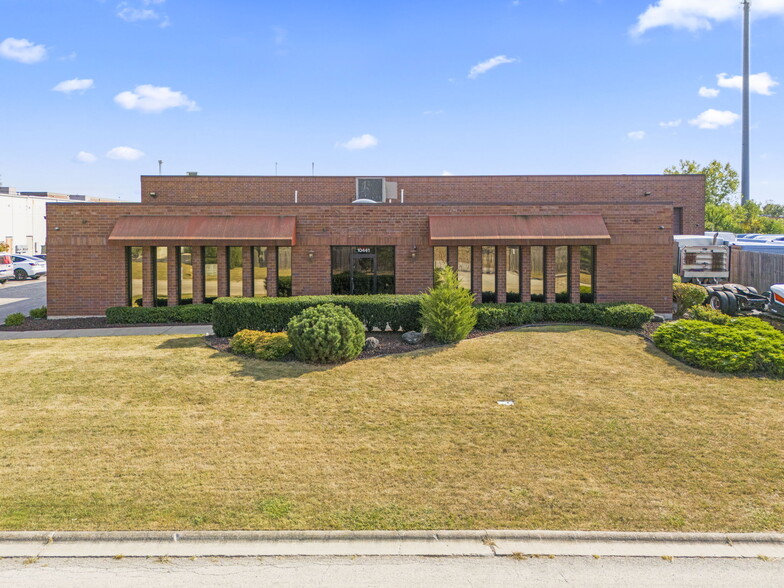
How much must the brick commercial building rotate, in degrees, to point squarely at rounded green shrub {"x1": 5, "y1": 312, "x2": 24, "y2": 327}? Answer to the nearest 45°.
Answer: approximately 90° to its right

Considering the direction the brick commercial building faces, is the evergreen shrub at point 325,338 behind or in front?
in front

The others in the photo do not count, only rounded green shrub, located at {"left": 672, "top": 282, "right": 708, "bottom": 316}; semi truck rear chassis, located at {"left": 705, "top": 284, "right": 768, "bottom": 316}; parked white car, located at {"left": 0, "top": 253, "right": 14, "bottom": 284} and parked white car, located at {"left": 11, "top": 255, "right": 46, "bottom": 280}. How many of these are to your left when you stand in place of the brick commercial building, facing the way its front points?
2

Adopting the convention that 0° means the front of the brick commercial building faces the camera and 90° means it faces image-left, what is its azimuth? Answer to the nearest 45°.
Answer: approximately 0°

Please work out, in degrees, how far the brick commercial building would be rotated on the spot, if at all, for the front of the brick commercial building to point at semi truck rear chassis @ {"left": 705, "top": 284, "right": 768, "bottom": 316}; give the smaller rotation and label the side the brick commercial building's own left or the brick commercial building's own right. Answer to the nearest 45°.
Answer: approximately 90° to the brick commercial building's own left

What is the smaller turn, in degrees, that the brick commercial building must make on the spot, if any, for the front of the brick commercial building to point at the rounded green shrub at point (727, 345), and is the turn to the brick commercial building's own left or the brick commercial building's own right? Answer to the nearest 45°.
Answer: approximately 45° to the brick commercial building's own left

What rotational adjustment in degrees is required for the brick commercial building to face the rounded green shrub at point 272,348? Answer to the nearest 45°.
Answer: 0° — it already faces it

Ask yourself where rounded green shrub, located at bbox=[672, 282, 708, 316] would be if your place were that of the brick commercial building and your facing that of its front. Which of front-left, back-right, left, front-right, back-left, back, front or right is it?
left

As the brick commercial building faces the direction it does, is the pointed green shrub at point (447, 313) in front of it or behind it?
in front

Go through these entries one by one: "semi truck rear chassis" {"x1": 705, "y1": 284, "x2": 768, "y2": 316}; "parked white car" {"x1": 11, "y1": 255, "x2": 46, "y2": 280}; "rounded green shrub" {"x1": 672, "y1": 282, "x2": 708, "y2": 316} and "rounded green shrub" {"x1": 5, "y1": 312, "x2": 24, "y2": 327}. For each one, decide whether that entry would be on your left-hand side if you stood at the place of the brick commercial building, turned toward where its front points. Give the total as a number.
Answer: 2

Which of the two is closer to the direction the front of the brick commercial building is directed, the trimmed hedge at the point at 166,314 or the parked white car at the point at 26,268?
the trimmed hedge
